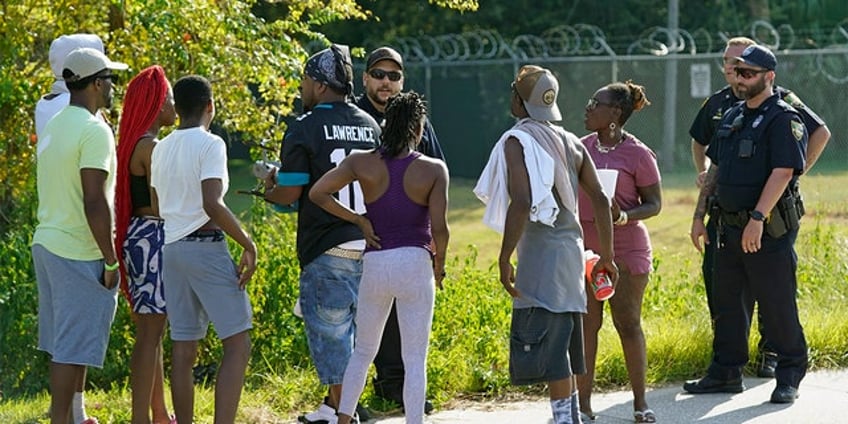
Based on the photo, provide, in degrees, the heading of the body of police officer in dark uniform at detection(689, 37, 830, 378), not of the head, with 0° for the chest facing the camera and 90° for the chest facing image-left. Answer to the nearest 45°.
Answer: approximately 0°

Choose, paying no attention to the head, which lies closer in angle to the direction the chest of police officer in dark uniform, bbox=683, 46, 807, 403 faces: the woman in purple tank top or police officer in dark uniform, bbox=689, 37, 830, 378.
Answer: the woman in purple tank top

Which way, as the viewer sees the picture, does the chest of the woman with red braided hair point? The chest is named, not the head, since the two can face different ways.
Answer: to the viewer's right

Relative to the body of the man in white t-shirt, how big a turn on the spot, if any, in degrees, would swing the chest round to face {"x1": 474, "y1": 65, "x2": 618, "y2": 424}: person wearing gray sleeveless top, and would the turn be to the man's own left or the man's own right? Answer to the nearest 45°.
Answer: approximately 45° to the man's own right

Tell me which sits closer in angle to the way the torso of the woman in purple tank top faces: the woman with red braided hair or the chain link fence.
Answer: the chain link fence

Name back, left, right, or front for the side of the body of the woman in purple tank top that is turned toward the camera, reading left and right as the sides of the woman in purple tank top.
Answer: back

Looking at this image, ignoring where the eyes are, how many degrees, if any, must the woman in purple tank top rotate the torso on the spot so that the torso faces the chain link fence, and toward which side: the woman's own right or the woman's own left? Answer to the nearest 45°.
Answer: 0° — they already face it

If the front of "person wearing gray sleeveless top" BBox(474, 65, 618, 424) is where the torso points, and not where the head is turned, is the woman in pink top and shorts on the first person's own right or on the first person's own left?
on the first person's own right

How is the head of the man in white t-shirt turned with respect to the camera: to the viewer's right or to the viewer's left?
to the viewer's right

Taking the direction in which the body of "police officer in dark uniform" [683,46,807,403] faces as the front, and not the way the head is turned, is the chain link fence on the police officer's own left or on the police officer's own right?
on the police officer's own right

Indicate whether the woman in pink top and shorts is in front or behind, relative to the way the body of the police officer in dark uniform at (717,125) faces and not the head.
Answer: in front

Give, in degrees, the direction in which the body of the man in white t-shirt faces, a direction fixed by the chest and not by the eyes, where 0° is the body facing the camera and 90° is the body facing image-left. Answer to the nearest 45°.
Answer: approximately 225°

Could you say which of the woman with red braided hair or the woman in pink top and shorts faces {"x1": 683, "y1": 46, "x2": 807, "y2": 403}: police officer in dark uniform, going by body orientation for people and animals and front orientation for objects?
the woman with red braided hair
